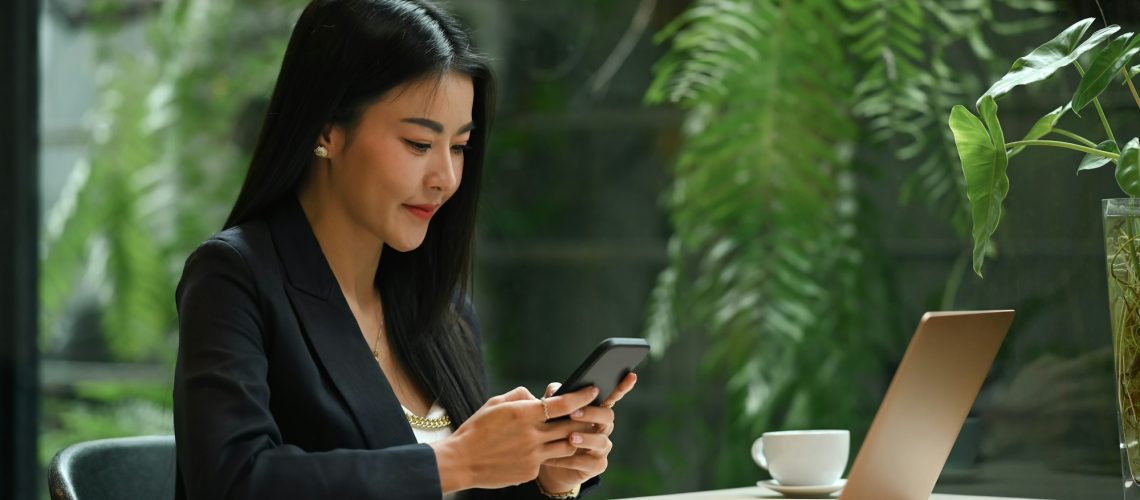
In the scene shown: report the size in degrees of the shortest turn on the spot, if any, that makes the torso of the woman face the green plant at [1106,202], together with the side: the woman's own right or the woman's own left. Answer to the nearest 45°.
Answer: approximately 45° to the woman's own left

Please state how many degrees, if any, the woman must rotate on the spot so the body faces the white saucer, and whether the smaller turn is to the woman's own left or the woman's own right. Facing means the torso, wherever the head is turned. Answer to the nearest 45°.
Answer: approximately 45° to the woman's own left

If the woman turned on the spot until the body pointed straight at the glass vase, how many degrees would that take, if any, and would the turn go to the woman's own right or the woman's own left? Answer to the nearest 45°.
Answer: approximately 45° to the woman's own left

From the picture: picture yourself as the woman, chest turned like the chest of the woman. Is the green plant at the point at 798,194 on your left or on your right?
on your left

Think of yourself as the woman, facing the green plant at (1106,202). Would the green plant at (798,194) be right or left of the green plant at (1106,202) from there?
left

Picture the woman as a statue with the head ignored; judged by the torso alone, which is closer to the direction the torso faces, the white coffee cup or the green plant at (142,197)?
the white coffee cup

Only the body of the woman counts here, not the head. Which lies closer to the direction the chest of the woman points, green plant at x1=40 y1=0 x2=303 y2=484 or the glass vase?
the glass vase

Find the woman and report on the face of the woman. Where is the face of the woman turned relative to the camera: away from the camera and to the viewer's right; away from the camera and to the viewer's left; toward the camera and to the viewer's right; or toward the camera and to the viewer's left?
toward the camera and to the viewer's right

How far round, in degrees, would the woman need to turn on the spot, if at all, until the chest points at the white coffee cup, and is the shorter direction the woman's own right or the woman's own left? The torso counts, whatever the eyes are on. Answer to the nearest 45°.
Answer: approximately 45° to the woman's own left

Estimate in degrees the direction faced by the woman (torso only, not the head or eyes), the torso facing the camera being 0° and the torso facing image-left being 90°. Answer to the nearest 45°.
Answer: approximately 315°
